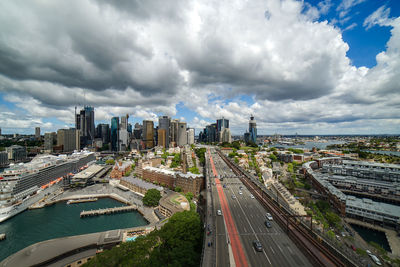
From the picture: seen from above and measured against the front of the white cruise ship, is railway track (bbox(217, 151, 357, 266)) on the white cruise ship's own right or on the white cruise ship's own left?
on the white cruise ship's own left

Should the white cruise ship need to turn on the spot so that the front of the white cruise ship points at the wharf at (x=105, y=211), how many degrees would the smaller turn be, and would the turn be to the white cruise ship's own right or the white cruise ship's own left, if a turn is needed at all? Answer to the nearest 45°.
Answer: approximately 90° to the white cruise ship's own left

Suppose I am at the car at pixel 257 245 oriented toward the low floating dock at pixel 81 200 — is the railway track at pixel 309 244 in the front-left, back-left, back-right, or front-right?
back-right

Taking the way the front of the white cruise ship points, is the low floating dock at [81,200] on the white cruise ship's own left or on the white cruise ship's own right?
on the white cruise ship's own left

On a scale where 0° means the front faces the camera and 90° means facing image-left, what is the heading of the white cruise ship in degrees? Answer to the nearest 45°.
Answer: approximately 45°

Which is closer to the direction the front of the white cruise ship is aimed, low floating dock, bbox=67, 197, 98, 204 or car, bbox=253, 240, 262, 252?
the car
